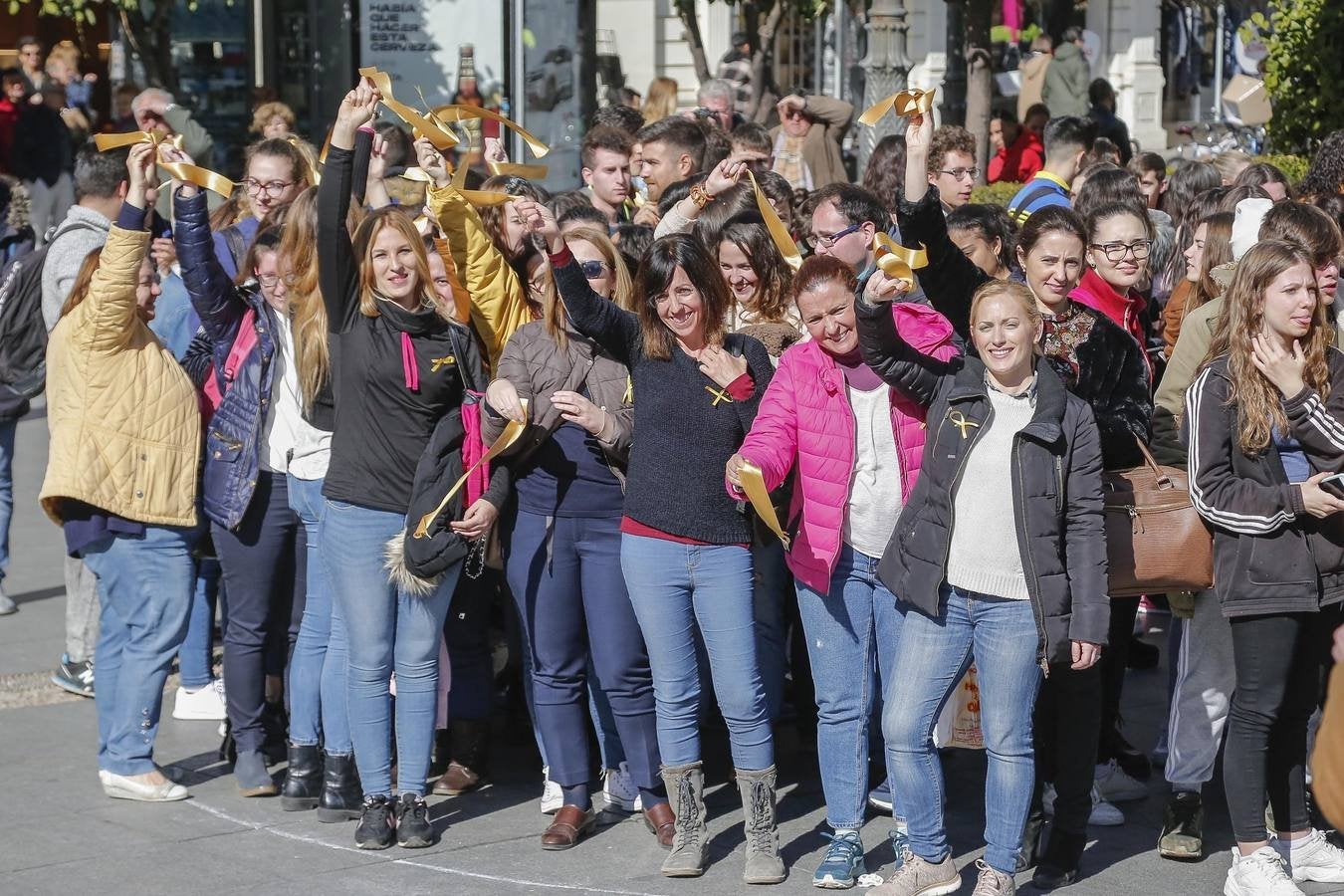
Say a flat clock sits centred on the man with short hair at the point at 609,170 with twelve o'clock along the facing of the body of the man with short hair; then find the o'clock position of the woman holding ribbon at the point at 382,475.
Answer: The woman holding ribbon is roughly at 2 o'clock from the man with short hair.

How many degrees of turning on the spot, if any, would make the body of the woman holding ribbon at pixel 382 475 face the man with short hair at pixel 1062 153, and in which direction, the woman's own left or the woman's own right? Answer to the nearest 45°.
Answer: approximately 135° to the woman's own left

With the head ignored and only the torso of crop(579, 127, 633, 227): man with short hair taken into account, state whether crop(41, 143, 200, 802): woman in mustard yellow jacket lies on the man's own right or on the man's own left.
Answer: on the man's own right

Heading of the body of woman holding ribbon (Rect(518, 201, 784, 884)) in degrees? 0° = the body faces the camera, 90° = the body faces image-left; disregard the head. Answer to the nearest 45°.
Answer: approximately 0°

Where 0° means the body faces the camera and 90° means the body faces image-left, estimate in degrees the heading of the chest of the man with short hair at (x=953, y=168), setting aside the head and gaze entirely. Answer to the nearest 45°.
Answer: approximately 315°

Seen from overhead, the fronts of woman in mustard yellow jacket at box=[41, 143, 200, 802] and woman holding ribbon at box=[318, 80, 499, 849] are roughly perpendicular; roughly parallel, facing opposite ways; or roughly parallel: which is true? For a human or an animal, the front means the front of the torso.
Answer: roughly perpendicular

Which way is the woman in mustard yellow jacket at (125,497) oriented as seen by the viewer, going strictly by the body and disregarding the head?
to the viewer's right
